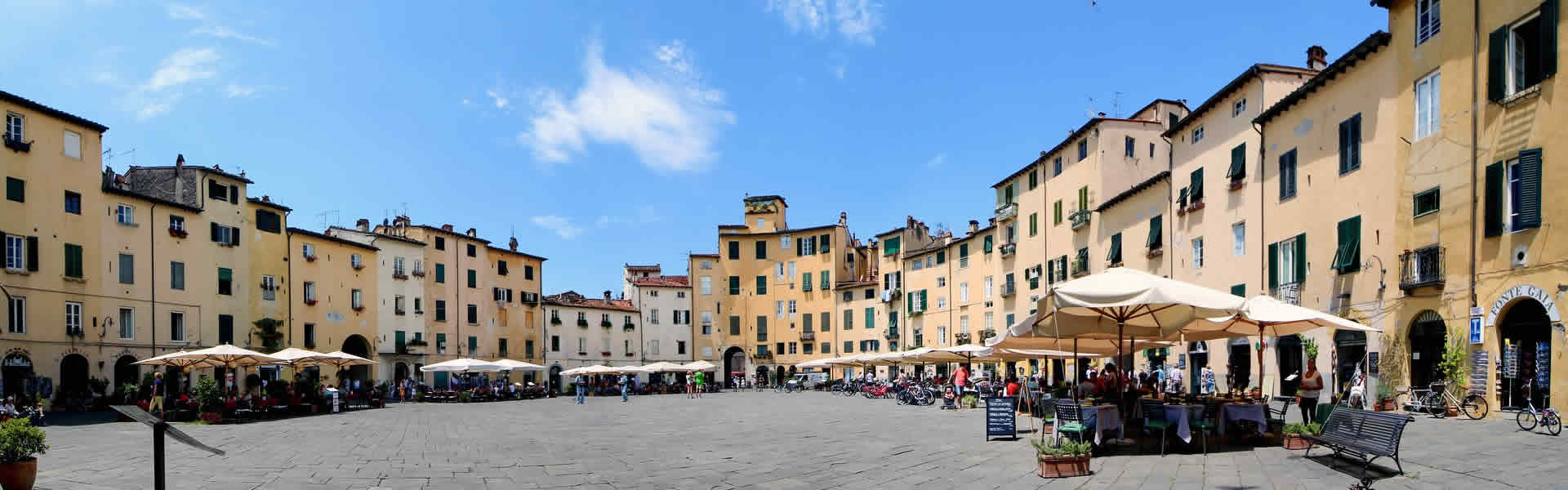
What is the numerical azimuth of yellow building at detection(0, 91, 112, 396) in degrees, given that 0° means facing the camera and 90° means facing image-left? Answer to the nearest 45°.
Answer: approximately 315°

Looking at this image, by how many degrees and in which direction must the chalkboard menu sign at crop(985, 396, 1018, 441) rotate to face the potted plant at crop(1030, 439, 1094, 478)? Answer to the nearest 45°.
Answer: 0° — it already faces it

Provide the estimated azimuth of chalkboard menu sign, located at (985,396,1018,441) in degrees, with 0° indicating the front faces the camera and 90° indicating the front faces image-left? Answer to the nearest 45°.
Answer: approximately 0°

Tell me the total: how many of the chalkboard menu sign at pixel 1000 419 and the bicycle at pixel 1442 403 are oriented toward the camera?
1
